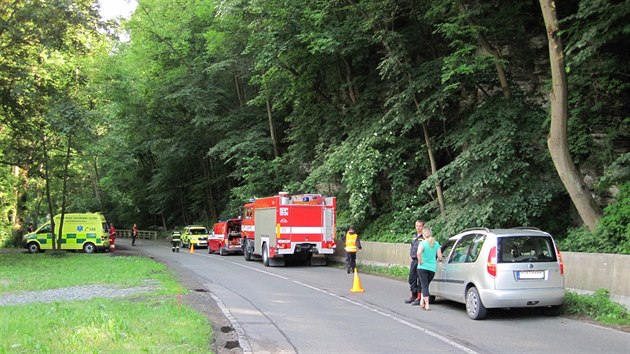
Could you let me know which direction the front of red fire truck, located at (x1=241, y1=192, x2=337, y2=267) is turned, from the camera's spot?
facing away from the viewer and to the left of the viewer

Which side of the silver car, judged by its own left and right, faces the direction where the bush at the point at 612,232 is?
right

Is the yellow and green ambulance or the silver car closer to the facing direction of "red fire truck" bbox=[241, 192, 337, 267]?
the yellow and green ambulance

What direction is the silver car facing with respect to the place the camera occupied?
facing away from the viewer and to the left of the viewer

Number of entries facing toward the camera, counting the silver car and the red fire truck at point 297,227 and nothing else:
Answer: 0

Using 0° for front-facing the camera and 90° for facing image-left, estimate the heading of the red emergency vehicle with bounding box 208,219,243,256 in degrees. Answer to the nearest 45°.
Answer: approximately 135°

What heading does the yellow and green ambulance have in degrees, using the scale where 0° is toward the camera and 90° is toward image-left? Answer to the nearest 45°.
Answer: approximately 90°

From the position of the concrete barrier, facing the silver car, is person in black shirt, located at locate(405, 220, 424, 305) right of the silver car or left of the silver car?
right
